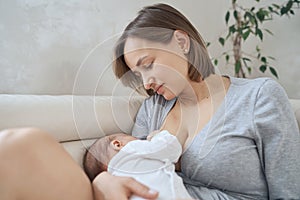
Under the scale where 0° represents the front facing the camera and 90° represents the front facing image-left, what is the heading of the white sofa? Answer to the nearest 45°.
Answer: approximately 0°

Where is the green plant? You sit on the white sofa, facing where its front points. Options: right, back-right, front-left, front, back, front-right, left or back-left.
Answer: back-left

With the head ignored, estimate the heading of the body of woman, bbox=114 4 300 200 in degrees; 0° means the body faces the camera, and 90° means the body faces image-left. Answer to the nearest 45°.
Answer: approximately 45°

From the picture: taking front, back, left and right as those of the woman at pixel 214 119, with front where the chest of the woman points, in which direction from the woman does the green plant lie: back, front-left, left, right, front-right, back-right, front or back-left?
back-right

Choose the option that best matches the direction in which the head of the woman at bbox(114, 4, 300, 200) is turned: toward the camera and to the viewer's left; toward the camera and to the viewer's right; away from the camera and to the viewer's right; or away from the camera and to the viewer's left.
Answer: toward the camera and to the viewer's left
